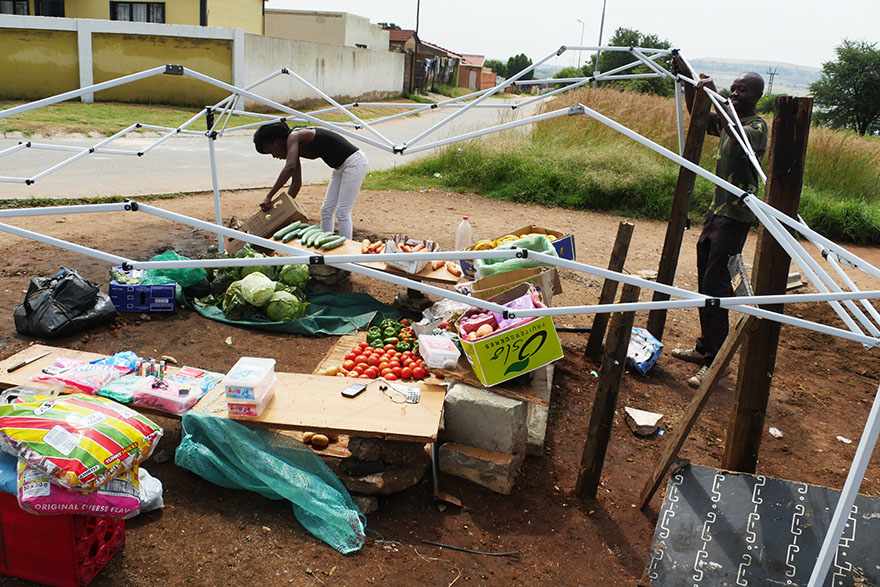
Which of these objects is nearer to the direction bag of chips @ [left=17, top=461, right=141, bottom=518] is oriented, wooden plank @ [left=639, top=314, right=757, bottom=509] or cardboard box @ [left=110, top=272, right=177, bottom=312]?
the wooden plank

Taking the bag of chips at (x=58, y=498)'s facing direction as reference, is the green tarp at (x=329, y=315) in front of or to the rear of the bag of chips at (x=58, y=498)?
to the rear

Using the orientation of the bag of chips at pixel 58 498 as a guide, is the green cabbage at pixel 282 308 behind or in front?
behind

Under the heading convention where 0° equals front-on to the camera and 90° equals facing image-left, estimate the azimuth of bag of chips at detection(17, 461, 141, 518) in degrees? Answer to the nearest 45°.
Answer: approximately 0°

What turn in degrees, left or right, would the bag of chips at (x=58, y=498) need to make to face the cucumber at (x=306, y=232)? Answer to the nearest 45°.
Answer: approximately 135° to its left

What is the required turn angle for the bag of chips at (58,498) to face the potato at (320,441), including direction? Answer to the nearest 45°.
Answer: approximately 135° to its left

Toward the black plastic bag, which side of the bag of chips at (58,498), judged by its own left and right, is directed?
back

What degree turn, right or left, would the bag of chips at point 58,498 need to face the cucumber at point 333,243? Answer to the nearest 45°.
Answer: approximately 135° to its left

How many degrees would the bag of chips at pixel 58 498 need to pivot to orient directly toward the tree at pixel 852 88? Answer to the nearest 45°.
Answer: approximately 135° to its left

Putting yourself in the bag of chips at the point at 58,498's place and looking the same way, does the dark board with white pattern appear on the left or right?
on its left

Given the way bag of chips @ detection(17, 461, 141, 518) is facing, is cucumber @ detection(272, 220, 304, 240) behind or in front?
behind

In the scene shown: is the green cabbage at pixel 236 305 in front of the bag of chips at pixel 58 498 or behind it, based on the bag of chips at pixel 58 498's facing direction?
behind

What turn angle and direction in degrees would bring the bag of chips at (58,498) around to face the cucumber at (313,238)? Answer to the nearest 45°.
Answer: approximately 135° to its left
